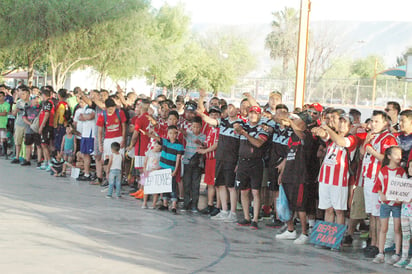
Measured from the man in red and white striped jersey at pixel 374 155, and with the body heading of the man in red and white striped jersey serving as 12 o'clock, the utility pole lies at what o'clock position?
The utility pole is roughly at 4 o'clock from the man in red and white striped jersey.

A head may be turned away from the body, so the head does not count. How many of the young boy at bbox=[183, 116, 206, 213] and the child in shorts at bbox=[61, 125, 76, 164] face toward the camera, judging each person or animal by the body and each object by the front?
2

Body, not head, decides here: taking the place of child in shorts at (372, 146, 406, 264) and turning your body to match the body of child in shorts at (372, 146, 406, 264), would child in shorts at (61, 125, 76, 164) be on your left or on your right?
on your right

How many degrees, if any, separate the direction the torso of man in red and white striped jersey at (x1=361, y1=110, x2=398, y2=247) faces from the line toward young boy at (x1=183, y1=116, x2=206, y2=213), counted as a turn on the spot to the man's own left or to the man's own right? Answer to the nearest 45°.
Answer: approximately 90° to the man's own right

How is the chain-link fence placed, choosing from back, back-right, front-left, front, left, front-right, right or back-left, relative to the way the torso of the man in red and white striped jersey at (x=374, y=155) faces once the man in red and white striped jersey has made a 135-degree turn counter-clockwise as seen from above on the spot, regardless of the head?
left

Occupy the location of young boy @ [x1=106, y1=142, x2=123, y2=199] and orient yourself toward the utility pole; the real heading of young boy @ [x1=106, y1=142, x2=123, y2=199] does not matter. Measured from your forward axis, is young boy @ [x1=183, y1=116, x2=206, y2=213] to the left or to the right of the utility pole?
right

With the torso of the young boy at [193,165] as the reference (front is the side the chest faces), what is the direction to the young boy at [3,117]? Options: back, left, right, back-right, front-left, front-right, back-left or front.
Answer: back-right
